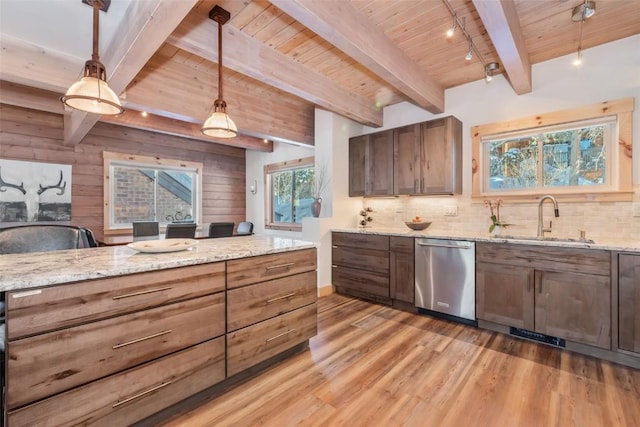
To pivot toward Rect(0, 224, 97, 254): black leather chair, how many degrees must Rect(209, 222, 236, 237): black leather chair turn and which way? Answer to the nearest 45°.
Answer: approximately 135° to its left

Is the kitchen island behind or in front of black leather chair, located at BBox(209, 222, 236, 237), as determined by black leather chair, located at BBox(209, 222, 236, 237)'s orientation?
behind

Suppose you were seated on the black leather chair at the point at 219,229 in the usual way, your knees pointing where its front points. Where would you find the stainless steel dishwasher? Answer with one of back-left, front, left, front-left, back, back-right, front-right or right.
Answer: back-right

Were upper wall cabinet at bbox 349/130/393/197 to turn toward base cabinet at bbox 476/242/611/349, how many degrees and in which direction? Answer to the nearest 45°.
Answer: approximately 90° to its left

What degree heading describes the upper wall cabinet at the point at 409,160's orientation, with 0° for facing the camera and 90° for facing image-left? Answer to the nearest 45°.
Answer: approximately 45°

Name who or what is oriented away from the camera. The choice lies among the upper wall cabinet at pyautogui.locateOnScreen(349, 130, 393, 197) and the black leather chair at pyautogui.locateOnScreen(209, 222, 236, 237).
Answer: the black leather chair

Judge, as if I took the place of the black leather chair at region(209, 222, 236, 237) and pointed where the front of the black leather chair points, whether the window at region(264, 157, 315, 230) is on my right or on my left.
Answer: on my right

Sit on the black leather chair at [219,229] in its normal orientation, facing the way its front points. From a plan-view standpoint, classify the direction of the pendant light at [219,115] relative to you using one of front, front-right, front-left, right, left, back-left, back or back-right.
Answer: back

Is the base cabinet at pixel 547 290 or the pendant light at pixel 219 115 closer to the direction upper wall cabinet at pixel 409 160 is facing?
the pendant light

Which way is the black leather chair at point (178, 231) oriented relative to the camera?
away from the camera

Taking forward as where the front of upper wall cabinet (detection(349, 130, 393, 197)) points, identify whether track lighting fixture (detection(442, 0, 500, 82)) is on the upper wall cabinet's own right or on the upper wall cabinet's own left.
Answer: on the upper wall cabinet's own left

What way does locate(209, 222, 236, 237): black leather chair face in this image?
away from the camera
